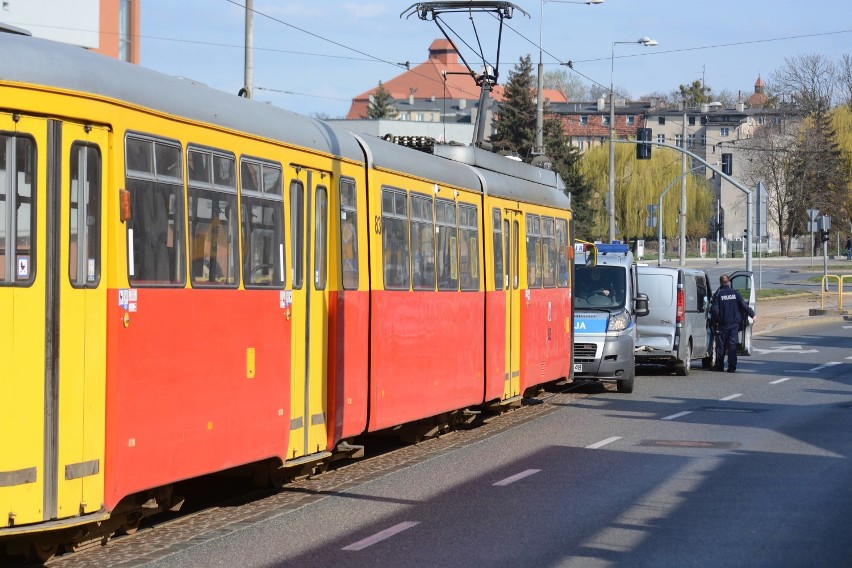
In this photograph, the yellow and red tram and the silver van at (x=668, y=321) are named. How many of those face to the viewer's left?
0

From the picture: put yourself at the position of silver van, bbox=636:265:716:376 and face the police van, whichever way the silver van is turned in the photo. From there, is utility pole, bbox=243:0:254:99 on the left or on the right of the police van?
right

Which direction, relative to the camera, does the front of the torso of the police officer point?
away from the camera

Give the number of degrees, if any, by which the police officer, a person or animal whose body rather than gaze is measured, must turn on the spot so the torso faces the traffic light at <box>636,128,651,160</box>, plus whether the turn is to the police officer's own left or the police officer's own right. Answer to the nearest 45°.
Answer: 0° — they already face it

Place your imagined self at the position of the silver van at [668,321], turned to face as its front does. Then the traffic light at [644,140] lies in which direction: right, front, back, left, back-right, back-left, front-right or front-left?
front-left

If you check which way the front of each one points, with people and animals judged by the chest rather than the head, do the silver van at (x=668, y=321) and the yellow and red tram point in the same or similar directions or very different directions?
same or similar directions

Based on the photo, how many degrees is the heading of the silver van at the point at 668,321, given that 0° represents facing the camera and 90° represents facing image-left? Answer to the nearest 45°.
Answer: approximately 225°

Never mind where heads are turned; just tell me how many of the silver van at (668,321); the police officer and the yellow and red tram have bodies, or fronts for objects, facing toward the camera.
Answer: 0

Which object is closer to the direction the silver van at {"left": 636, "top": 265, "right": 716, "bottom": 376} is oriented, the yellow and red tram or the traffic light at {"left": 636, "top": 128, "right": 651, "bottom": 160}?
the traffic light
